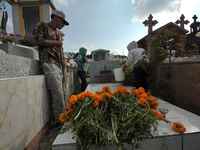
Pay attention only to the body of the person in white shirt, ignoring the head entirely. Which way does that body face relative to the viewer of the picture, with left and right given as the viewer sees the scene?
facing away from the viewer and to the left of the viewer

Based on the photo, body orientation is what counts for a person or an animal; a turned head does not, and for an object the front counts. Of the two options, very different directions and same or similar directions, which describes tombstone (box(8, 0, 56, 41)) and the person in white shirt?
very different directions

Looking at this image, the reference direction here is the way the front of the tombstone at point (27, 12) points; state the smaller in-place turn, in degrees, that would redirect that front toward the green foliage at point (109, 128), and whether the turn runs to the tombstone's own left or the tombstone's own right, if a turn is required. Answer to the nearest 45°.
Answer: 0° — it already faces it

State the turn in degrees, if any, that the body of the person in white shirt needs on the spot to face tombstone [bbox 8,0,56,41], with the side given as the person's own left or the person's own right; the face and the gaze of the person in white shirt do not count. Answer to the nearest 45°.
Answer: approximately 45° to the person's own left

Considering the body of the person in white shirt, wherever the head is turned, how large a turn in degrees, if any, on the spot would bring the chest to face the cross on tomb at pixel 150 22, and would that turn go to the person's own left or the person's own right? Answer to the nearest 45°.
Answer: approximately 45° to the person's own right

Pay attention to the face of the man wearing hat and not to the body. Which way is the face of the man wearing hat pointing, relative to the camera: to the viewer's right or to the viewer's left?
to the viewer's right

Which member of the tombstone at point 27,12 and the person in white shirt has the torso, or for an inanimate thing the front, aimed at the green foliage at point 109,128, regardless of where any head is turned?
the tombstone

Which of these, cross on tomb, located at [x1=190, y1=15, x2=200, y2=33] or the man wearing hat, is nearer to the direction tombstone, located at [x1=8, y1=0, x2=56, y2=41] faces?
the man wearing hat

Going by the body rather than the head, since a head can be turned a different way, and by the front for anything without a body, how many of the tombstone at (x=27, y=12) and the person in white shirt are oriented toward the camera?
1

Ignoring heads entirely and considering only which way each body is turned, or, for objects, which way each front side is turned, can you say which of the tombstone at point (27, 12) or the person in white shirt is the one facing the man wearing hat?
the tombstone

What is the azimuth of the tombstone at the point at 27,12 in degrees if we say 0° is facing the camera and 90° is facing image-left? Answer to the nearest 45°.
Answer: approximately 0°
